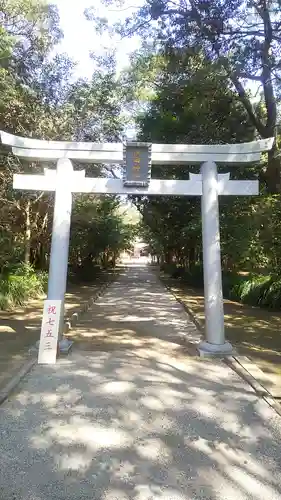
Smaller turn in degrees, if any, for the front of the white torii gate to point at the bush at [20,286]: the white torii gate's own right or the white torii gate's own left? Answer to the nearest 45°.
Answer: approximately 135° to the white torii gate's own right

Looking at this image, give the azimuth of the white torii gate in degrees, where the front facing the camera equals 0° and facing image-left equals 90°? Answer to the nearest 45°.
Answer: approximately 0°
